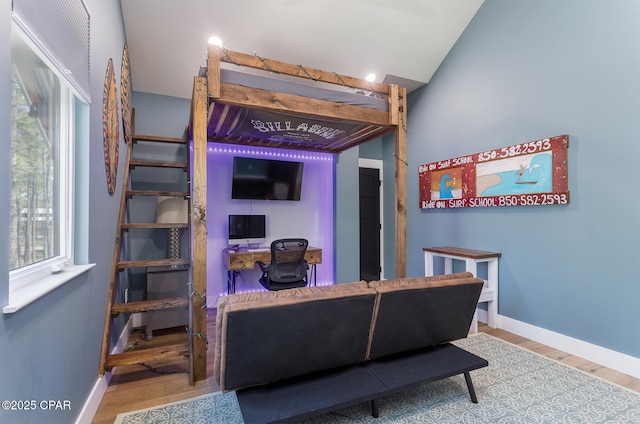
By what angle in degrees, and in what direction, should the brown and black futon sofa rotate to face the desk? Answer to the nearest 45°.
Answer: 0° — it already faces it

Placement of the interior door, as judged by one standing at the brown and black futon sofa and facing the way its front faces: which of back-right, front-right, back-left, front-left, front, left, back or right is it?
front-right

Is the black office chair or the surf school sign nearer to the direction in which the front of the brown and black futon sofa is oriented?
the black office chair

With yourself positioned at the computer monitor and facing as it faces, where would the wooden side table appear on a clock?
The wooden side table is roughly at 10 o'clock from the computer monitor.

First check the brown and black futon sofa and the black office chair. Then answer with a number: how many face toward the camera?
0

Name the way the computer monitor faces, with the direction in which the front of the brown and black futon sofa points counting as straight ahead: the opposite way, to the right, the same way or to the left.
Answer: the opposite way

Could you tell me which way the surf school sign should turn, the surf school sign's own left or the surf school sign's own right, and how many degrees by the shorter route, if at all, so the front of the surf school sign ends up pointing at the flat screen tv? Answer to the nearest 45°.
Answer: approximately 45° to the surf school sign's own right

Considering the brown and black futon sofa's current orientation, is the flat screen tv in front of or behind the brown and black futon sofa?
in front

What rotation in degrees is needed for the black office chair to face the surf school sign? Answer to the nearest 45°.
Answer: approximately 135° to its right

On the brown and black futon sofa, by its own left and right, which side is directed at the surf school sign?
right

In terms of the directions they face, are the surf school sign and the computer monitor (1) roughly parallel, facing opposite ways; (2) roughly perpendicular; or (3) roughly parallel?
roughly perpendicular

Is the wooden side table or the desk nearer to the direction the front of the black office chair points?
the desk

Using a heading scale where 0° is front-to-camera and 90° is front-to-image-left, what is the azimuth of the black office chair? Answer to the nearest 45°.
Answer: approximately 135°
